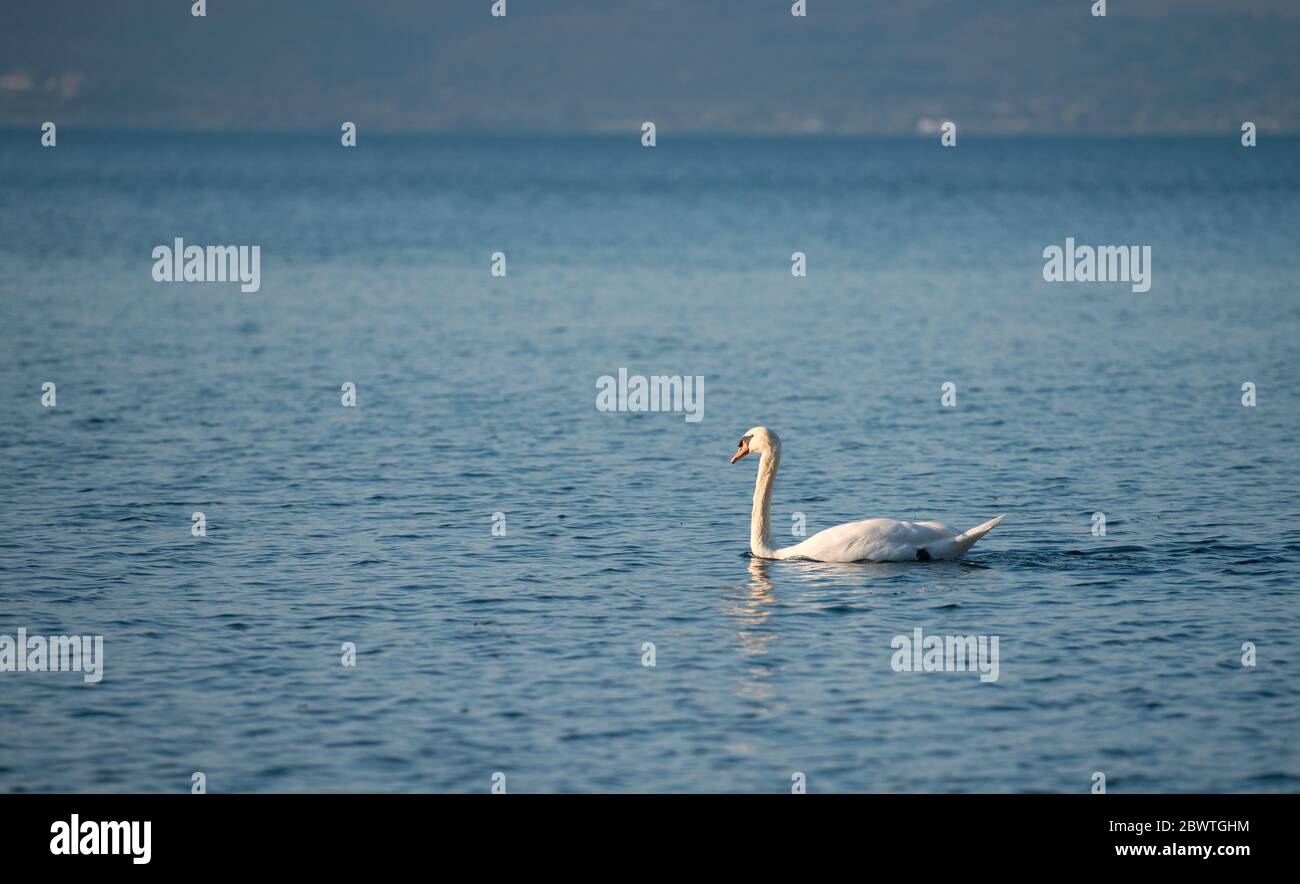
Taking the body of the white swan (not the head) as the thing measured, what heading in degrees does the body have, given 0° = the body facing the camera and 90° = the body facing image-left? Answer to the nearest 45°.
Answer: approximately 90°
